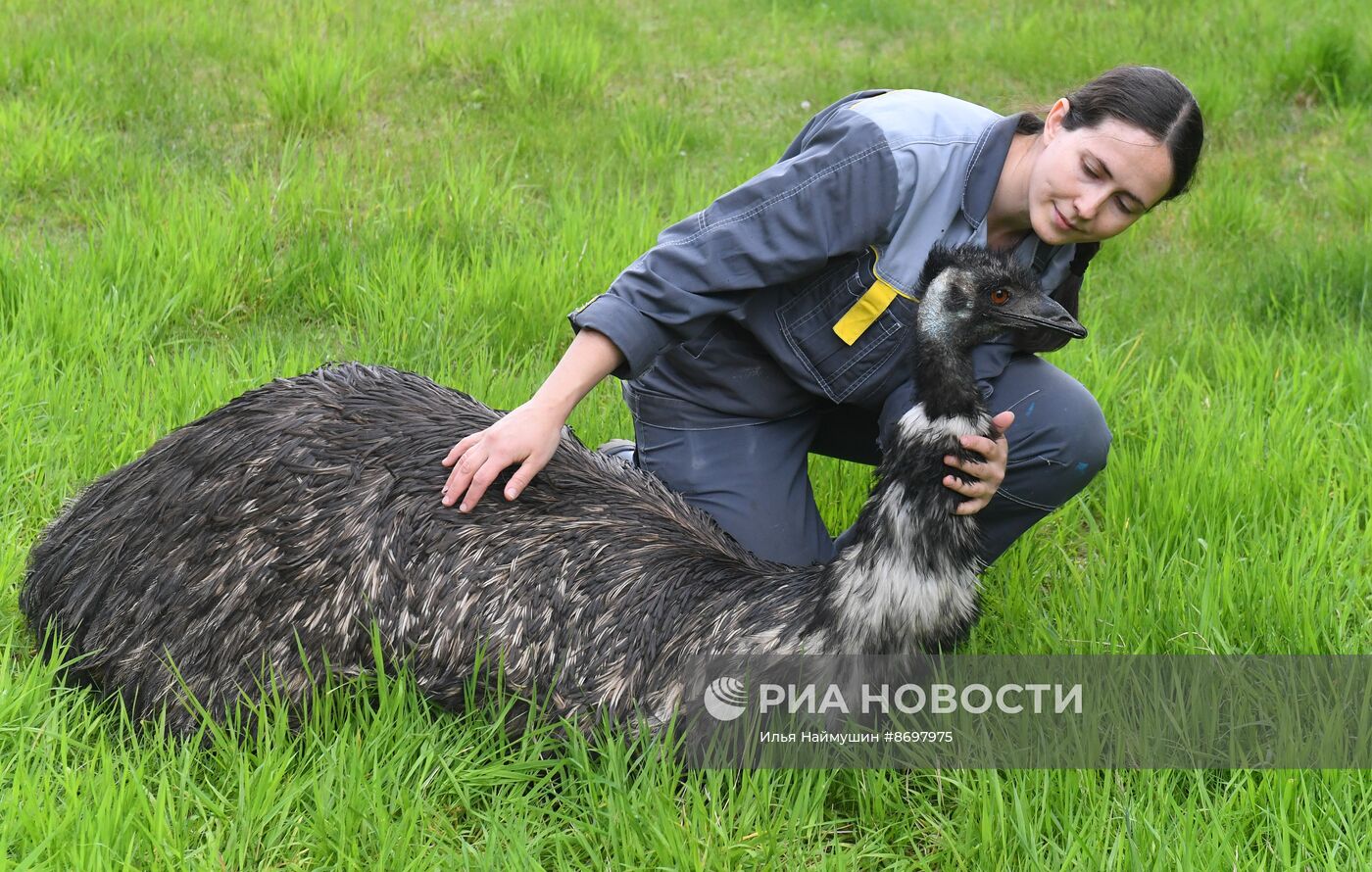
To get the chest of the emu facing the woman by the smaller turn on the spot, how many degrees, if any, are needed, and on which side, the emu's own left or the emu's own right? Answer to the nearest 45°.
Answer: approximately 45° to the emu's own left

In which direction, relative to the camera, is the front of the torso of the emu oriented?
to the viewer's right
